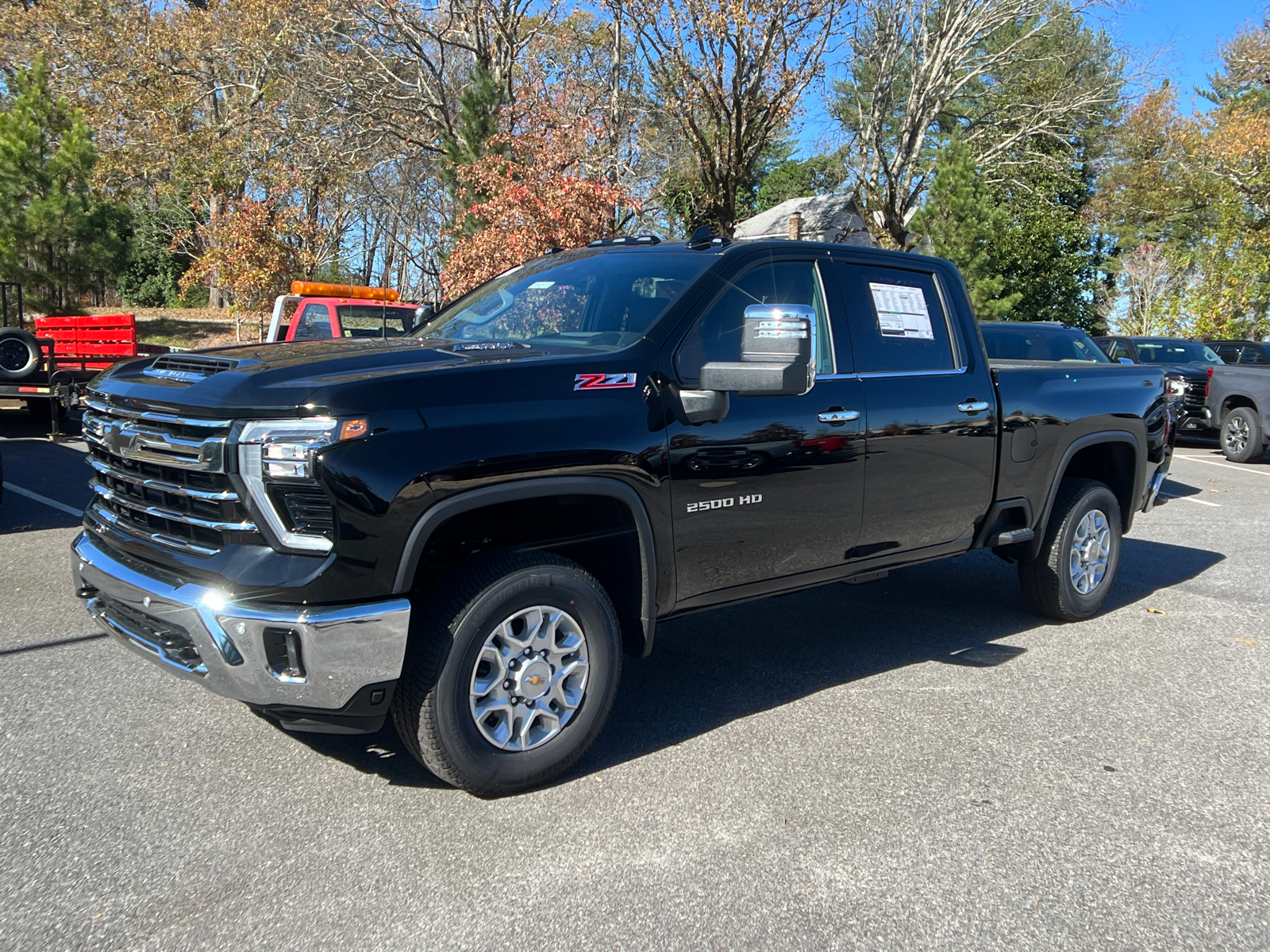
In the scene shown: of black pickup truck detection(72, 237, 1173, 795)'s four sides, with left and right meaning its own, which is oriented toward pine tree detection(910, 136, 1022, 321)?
back

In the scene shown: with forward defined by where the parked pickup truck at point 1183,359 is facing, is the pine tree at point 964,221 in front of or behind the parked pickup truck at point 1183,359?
behind

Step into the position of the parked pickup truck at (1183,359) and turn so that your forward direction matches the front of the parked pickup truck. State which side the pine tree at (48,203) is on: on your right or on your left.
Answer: on your right

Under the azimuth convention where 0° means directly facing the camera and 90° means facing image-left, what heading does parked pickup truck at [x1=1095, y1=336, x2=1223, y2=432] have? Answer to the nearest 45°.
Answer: approximately 315°

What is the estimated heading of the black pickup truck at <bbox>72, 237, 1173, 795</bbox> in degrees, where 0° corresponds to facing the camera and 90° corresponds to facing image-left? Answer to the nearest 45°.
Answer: approximately 45°

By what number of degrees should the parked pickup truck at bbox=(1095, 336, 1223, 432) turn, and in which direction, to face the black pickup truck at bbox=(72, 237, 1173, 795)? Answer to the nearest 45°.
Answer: approximately 45° to its right
